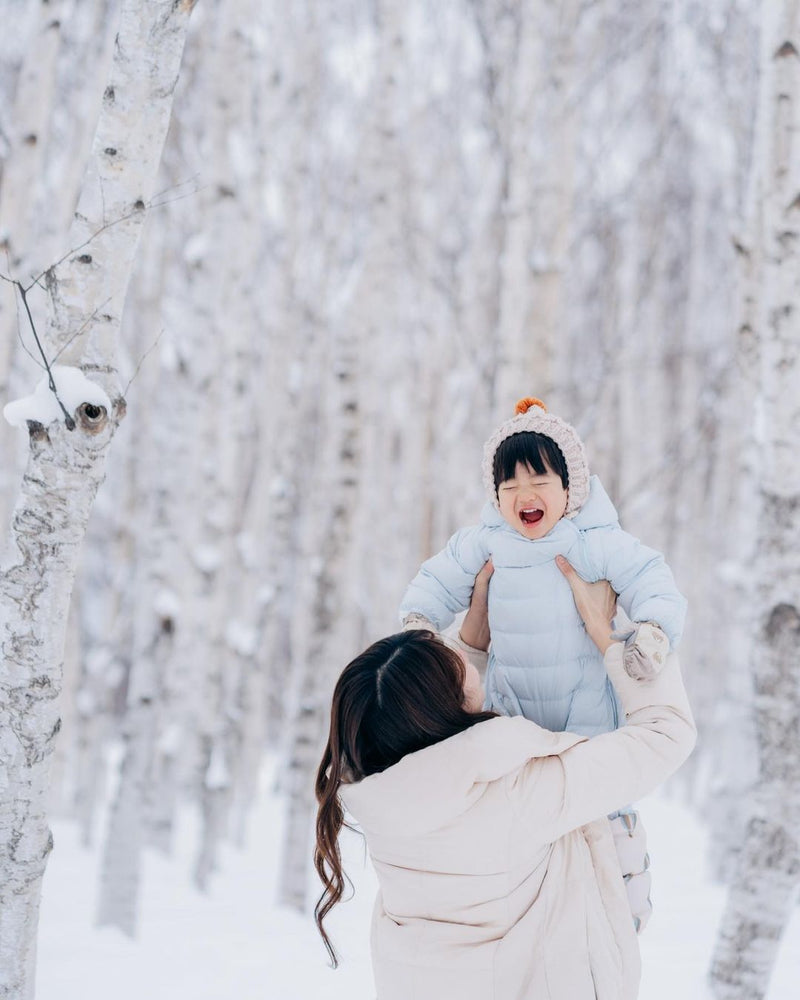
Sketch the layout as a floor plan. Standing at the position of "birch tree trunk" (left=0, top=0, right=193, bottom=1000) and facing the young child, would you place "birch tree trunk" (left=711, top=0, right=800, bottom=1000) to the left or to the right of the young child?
left

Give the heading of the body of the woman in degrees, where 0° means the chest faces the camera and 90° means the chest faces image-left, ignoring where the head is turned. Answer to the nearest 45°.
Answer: approximately 225°

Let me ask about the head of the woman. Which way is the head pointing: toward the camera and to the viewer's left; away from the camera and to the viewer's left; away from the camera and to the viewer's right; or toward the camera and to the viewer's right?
away from the camera and to the viewer's right

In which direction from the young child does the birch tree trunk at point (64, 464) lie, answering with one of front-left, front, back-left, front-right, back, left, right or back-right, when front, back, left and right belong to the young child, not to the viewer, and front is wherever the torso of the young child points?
right

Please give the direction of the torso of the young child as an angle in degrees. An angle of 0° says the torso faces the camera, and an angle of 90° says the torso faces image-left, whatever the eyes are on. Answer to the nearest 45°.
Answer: approximately 0°

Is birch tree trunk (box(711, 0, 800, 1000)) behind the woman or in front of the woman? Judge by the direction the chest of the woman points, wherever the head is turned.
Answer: in front
